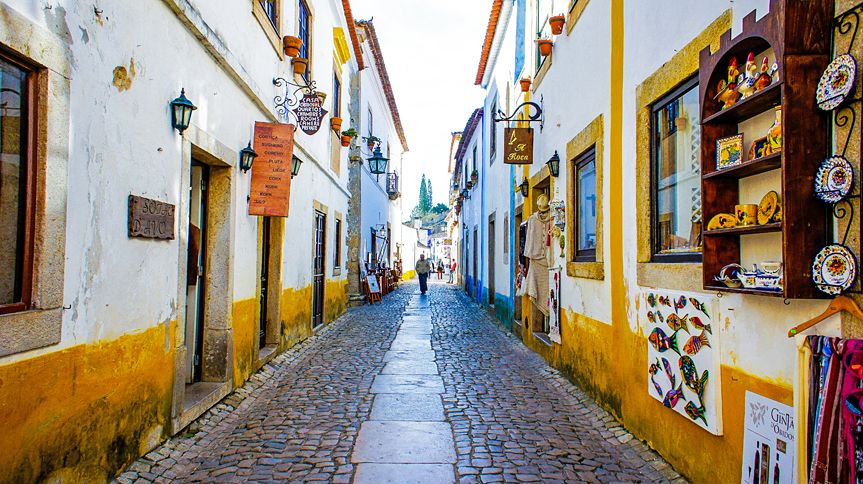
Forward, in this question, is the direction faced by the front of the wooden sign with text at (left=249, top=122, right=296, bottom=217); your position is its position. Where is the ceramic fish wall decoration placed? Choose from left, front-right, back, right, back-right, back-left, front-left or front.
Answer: front-left

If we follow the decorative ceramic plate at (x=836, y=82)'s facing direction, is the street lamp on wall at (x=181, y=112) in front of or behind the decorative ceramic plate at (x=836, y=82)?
in front

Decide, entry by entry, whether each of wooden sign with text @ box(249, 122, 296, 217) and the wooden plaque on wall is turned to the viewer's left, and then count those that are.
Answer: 0

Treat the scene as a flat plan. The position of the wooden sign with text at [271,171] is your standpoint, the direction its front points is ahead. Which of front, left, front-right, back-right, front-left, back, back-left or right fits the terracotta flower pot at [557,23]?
left

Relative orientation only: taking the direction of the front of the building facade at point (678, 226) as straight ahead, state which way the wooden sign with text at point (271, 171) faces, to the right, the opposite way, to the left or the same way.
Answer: to the left

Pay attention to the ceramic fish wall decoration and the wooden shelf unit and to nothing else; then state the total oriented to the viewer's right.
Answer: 0

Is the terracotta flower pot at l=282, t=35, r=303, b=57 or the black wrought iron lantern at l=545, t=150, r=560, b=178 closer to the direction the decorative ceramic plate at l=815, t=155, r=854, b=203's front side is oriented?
the terracotta flower pot

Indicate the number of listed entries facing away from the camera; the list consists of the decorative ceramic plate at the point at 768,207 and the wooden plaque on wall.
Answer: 0

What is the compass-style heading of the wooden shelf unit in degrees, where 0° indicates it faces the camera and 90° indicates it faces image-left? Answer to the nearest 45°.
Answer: approximately 45°

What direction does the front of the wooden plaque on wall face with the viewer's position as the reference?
facing the viewer and to the right of the viewer

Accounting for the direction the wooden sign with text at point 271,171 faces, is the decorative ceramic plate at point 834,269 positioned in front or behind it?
in front

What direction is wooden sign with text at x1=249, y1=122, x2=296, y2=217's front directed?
toward the camera

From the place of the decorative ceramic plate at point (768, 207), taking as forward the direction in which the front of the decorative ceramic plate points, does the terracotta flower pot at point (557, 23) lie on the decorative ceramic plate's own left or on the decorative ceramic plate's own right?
on the decorative ceramic plate's own right

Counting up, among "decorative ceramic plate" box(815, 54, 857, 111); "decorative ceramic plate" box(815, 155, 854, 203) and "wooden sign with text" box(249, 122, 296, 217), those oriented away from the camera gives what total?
0
